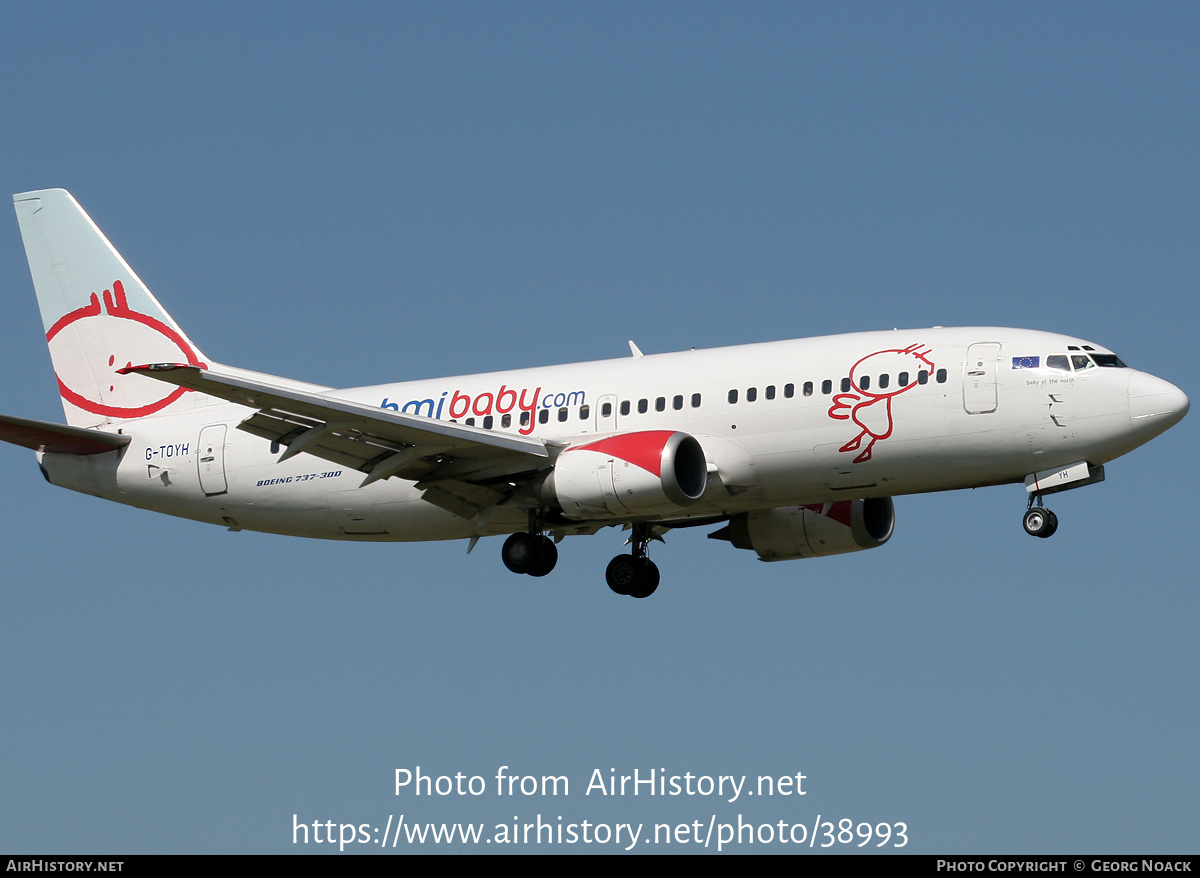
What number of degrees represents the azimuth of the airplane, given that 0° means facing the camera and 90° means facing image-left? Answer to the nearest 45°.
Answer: approximately 315°
